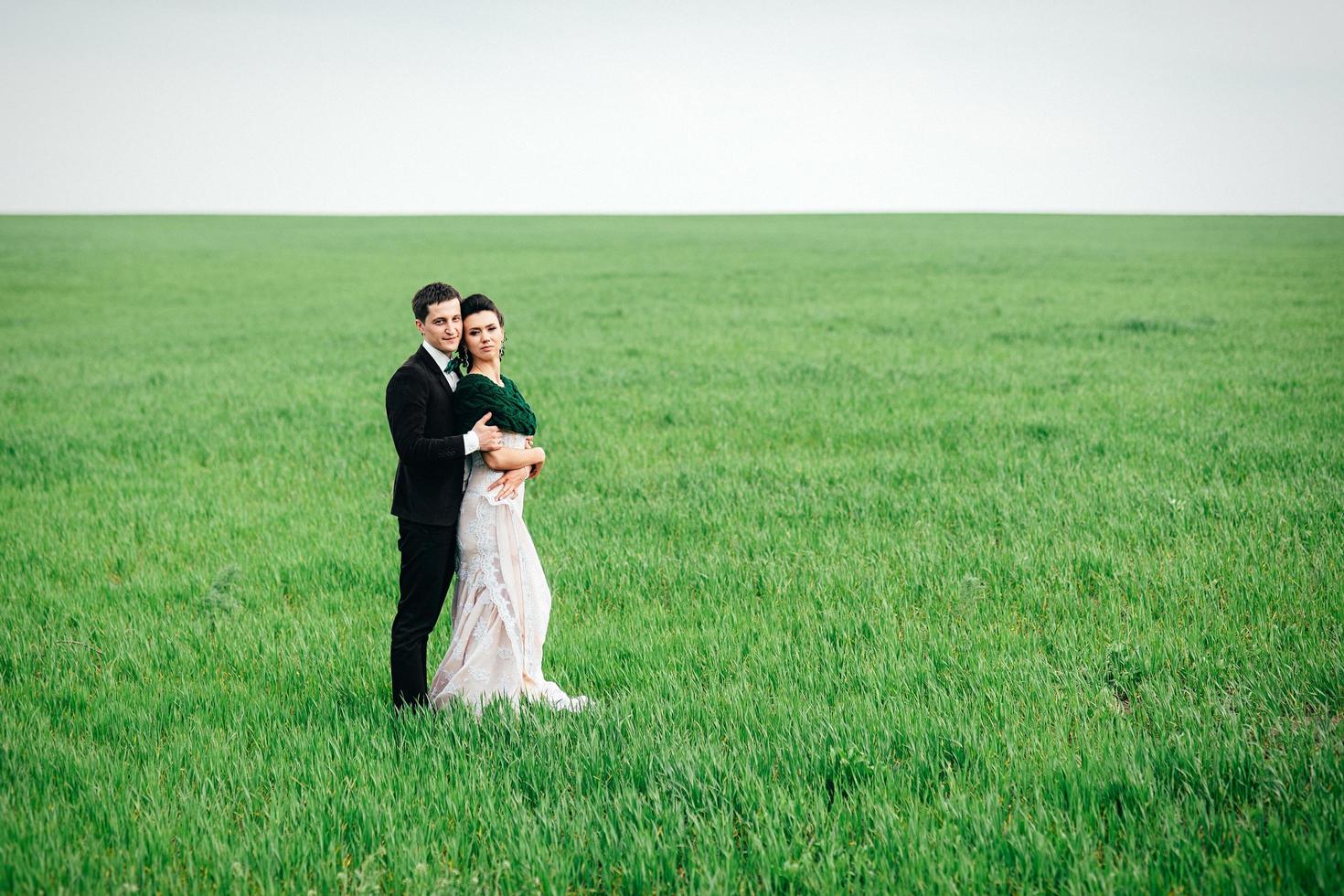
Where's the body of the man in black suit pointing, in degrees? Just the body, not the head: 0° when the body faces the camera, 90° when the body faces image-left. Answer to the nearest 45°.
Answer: approximately 270°
